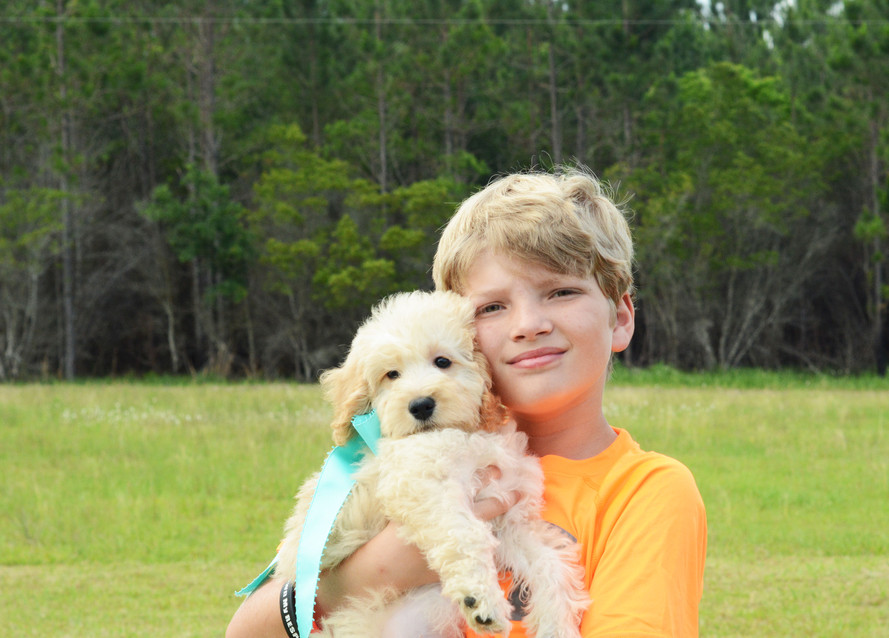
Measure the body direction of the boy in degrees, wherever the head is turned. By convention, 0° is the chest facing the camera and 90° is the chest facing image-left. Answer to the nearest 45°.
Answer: approximately 45°
